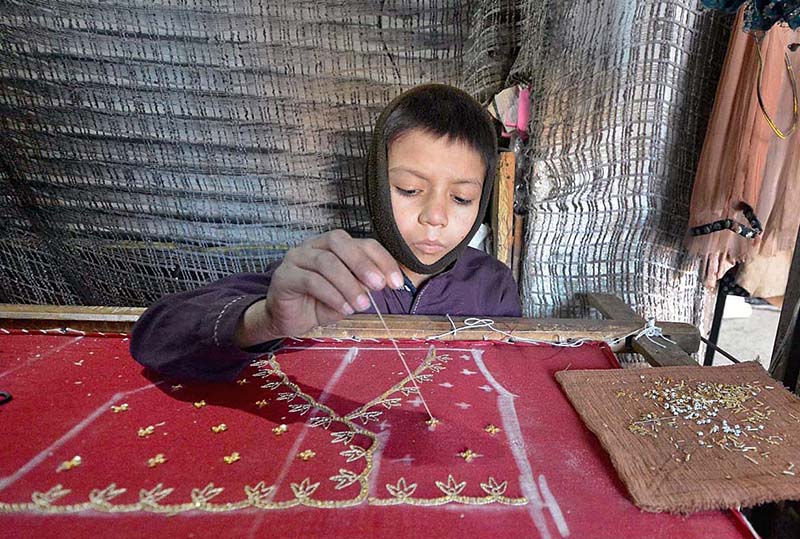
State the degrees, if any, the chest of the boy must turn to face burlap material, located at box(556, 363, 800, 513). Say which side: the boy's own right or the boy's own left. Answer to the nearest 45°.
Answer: approximately 45° to the boy's own left

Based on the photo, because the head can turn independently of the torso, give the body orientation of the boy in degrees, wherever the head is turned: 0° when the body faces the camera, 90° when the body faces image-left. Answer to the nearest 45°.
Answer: approximately 0°

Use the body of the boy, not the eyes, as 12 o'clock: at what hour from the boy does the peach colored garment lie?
The peach colored garment is roughly at 9 o'clock from the boy.

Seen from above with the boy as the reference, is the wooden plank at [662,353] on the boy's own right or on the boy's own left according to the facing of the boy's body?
on the boy's own left

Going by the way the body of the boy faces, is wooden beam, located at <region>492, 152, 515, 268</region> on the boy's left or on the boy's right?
on the boy's left

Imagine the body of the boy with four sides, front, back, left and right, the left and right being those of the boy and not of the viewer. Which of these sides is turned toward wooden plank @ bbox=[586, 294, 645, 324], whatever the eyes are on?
left
